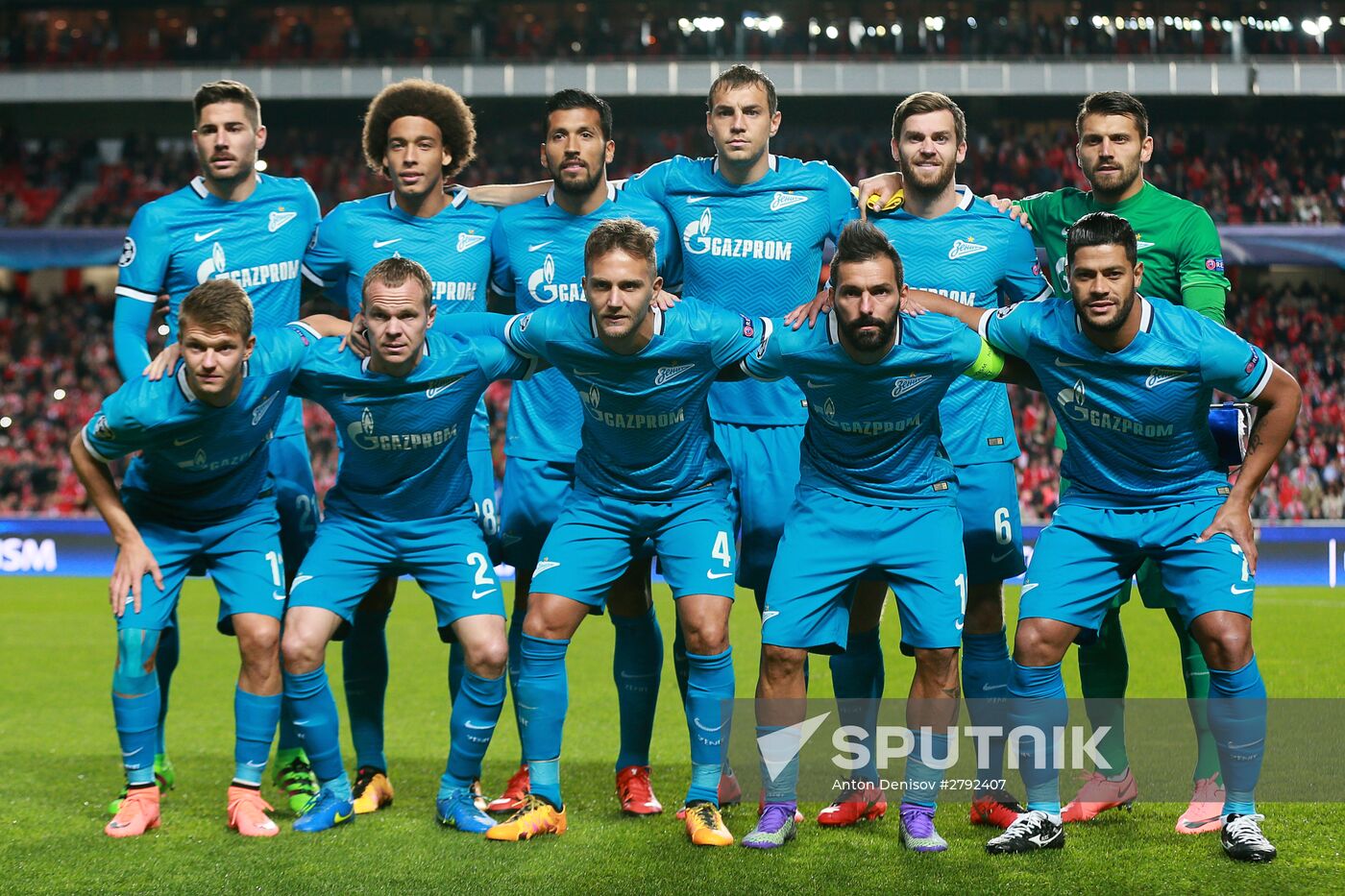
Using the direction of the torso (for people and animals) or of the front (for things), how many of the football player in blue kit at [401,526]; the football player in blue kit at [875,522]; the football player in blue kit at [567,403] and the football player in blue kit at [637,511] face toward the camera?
4

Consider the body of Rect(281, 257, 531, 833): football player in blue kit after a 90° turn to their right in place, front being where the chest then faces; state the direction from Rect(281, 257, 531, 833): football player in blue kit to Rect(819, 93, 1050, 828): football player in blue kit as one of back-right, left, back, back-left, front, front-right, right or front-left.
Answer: back

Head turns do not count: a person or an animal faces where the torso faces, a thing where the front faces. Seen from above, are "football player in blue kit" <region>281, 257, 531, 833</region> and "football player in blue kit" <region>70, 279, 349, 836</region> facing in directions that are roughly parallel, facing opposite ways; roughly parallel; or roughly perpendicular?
roughly parallel

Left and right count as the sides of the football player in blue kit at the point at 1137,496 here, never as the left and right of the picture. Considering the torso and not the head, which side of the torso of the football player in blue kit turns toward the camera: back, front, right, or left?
front

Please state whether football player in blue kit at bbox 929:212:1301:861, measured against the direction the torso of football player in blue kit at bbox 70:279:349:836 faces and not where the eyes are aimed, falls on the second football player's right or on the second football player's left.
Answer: on the second football player's left

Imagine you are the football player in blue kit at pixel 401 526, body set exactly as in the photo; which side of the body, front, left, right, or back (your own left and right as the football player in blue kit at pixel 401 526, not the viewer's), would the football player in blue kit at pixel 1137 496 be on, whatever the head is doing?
left

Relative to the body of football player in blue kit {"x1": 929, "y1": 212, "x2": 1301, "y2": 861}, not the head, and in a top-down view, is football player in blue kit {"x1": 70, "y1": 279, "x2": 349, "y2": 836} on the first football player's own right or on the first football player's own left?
on the first football player's own right

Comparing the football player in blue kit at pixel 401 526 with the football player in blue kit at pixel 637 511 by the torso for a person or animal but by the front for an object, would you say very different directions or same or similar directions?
same or similar directions

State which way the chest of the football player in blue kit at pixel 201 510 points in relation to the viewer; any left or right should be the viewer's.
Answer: facing the viewer

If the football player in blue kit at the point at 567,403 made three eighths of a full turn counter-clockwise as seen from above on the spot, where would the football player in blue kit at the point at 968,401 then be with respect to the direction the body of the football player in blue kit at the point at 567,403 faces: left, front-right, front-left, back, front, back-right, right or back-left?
front-right

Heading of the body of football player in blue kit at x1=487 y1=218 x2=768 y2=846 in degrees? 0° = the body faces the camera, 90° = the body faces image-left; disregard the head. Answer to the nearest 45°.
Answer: approximately 0°

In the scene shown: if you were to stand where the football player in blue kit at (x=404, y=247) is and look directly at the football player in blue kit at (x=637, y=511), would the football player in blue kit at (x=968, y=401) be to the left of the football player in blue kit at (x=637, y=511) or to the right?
left

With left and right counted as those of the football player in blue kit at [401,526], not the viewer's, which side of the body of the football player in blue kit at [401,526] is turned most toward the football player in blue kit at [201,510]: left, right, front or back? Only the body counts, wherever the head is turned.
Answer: right

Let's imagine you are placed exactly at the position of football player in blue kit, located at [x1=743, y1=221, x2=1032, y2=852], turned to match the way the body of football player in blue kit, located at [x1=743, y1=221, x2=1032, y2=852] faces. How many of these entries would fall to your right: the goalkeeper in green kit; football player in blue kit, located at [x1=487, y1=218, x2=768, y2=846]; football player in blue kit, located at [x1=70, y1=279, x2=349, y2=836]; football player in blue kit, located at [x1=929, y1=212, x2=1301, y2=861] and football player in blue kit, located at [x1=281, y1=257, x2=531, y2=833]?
3

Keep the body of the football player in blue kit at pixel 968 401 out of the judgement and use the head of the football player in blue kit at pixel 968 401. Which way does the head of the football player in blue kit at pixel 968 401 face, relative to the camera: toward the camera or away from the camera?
toward the camera

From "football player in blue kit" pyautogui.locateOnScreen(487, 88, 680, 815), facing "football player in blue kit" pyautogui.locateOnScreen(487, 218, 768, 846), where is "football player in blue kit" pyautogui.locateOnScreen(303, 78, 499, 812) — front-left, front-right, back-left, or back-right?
back-right

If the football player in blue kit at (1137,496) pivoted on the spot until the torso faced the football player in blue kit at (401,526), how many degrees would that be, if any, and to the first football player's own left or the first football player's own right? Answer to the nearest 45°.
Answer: approximately 90° to the first football player's own right

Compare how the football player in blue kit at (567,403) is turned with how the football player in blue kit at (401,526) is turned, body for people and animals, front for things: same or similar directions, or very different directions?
same or similar directions

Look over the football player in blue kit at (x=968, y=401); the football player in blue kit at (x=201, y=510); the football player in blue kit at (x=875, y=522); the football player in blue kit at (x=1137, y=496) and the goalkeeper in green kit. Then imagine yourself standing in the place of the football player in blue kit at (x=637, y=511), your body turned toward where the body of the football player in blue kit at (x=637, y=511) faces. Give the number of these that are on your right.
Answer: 1

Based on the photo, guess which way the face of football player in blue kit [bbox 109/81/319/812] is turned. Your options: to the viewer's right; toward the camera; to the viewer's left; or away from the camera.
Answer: toward the camera

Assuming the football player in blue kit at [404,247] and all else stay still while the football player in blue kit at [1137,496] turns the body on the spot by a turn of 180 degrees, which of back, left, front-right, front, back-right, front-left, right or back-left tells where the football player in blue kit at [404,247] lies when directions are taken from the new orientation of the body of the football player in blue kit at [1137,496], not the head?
left

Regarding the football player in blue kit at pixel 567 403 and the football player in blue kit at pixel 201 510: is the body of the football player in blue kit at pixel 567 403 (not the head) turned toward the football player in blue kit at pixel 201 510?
no
